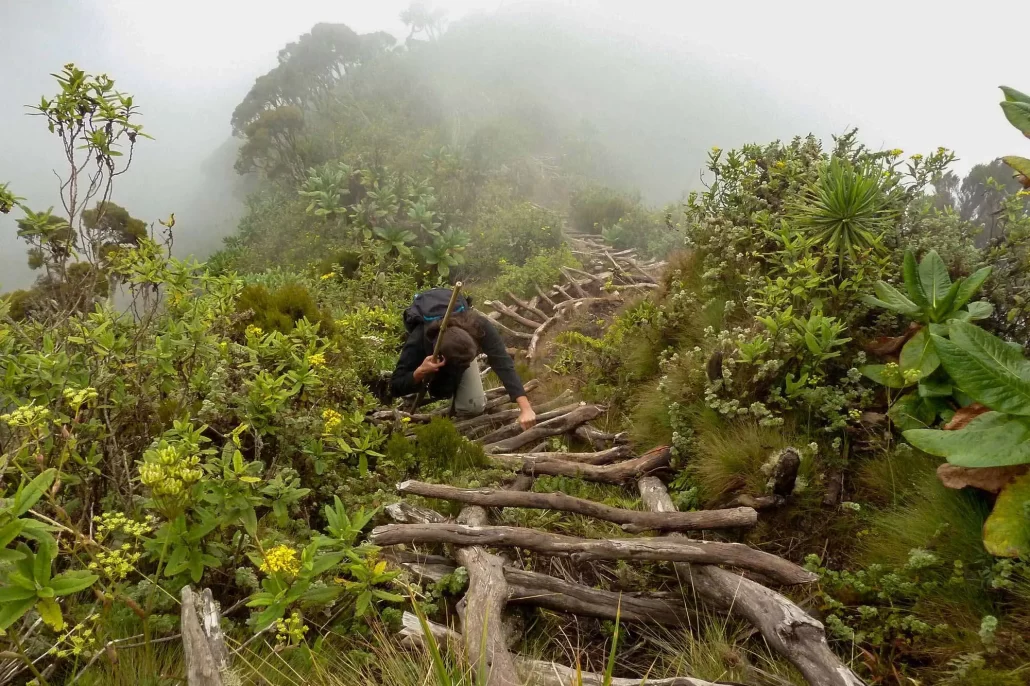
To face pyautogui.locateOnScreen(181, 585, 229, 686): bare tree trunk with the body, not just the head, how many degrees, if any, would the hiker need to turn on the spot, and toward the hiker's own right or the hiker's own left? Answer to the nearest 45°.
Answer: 0° — they already face it

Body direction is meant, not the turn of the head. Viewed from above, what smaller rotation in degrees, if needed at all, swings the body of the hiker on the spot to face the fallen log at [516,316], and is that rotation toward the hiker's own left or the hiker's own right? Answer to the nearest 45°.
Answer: approximately 180°

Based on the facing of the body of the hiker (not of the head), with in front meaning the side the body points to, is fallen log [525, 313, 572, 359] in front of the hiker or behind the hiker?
behind

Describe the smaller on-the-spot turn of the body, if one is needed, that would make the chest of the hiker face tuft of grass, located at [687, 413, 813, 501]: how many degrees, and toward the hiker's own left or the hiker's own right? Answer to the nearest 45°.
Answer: approximately 45° to the hiker's own left

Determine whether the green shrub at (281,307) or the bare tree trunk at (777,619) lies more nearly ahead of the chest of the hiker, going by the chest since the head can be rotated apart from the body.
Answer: the bare tree trunk

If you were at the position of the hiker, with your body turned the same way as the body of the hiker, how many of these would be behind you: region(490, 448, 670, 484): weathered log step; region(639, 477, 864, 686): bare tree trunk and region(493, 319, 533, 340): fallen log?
1

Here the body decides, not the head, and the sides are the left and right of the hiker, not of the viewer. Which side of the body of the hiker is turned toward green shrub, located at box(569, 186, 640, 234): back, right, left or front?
back

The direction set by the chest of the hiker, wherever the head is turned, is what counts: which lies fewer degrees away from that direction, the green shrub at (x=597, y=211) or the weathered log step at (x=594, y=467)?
the weathered log step

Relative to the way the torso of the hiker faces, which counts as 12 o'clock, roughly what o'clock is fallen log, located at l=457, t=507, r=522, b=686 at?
The fallen log is roughly at 12 o'clock from the hiker.

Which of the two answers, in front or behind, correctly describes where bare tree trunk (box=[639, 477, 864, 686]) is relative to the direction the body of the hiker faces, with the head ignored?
in front

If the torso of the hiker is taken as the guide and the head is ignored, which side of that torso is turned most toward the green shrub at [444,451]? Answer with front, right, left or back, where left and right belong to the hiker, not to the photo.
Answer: front

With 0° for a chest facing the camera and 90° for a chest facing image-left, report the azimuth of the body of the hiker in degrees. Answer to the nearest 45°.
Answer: approximately 0°

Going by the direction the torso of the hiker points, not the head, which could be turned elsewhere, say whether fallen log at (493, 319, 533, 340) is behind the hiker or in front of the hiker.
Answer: behind

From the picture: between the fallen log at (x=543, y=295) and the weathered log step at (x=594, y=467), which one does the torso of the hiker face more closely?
the weathered log step
